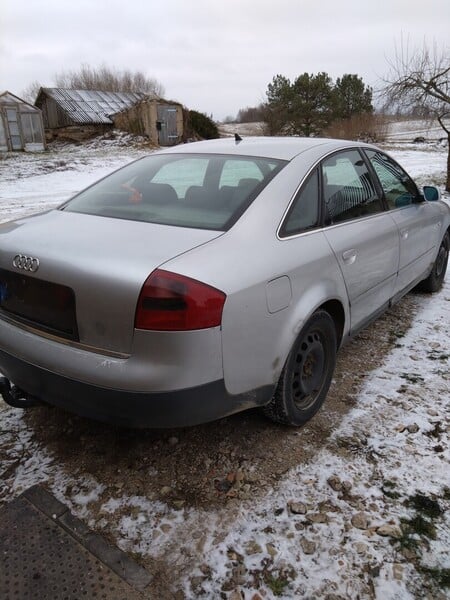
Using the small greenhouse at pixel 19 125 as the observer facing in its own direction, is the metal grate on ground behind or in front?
in front

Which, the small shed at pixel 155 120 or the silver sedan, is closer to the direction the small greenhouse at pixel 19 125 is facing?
the silver sedan

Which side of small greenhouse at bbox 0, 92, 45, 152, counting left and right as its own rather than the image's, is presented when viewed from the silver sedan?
front

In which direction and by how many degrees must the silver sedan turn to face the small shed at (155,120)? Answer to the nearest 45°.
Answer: approximately 45° to its left

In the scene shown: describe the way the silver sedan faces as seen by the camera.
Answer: facing away from the viewer and to the right of the viewer

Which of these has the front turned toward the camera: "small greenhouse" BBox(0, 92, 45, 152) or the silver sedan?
the small greenhouse

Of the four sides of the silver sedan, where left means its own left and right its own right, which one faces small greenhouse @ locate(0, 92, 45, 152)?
left

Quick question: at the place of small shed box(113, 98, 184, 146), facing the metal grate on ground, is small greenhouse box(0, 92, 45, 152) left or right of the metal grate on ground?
right

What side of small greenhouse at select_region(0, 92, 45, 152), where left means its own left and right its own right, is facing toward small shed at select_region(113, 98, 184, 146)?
left

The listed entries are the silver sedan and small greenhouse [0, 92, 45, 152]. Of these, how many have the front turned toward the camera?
1

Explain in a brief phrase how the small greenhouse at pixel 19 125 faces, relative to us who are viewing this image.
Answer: facing the viewer
